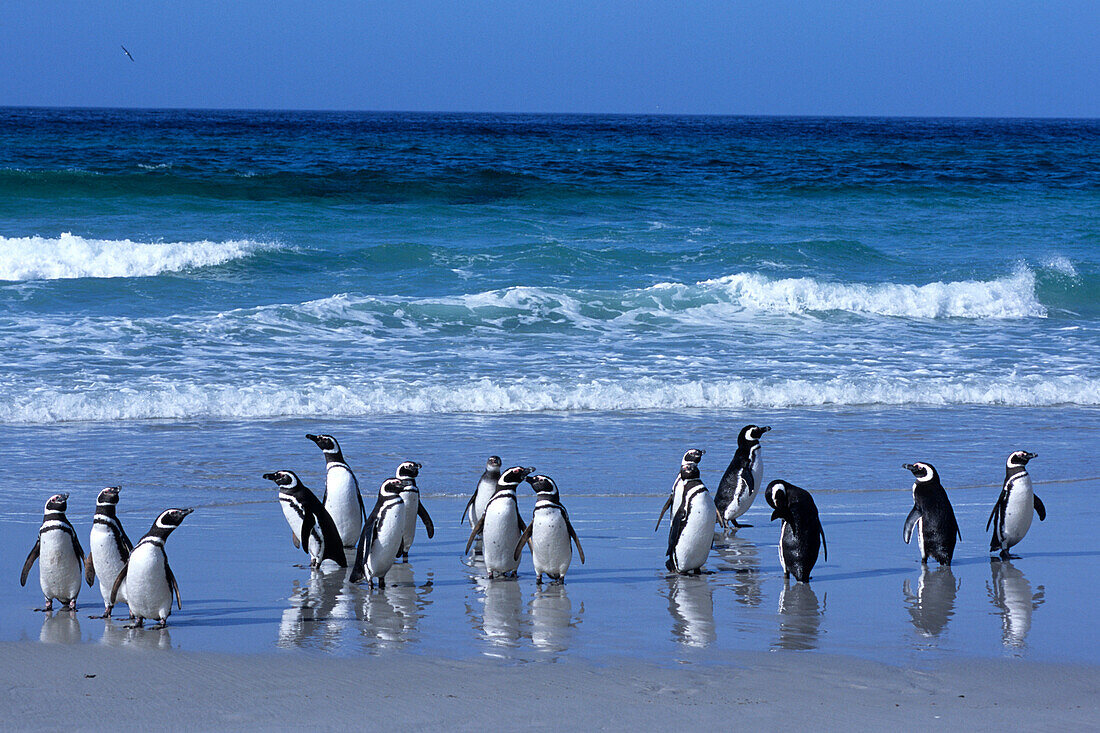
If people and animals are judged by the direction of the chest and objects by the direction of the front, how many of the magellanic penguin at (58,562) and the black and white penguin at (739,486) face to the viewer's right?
1

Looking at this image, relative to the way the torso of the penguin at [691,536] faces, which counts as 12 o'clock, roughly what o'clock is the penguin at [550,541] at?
the penguin at [550,541] is roughly at 4 o'clock from the penguin at [691,536].

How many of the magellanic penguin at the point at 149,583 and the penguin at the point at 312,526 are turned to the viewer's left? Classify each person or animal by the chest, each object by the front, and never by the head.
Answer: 1

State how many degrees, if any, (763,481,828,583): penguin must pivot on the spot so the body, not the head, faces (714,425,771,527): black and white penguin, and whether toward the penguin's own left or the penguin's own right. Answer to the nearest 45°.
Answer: approximately 45° to the penguin's own right

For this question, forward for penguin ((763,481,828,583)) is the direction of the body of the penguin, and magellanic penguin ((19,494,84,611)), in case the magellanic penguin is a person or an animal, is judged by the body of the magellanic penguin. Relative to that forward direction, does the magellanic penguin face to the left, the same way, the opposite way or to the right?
the opposite way

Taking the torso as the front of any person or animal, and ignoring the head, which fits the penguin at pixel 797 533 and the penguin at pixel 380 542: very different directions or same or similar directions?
very different directions

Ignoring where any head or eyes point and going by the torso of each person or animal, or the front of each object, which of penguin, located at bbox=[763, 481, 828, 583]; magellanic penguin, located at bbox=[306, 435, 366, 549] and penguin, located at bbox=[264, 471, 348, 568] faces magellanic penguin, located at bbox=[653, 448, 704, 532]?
penguin, located at bbox=[763, 481, 828, 583]

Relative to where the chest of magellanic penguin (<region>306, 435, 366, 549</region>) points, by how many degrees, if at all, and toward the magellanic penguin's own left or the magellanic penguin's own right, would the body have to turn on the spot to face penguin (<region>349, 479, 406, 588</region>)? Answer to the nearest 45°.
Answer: approximately 45° to the magellanic penguin's own left

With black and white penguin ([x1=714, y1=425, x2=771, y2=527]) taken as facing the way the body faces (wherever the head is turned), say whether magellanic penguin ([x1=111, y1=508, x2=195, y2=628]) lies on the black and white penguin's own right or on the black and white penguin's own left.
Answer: on the black and white penguin's own right

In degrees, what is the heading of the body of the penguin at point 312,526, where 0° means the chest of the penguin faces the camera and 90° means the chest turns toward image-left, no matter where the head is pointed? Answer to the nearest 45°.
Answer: approximately 90°

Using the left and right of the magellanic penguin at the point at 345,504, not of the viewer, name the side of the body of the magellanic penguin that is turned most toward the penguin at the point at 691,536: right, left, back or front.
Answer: left
